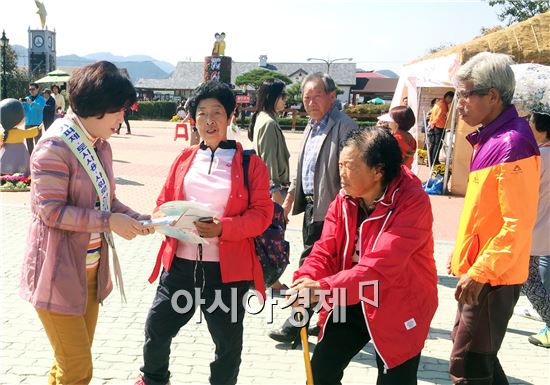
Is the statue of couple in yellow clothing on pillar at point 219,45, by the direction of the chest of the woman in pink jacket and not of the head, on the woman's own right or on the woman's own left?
on the woman's own left

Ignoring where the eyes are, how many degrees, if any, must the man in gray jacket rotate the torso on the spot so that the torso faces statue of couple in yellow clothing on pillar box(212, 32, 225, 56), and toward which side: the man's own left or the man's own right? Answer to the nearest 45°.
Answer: approximately 135° to the man's own right

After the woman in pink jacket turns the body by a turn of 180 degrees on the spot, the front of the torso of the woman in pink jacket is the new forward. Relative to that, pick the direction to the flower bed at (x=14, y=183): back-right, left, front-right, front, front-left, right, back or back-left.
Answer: front-right

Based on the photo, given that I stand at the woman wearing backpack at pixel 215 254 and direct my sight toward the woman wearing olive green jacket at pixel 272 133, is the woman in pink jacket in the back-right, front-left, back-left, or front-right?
back-left

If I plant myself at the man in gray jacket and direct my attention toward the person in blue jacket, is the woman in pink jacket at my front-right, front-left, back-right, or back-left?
back-left

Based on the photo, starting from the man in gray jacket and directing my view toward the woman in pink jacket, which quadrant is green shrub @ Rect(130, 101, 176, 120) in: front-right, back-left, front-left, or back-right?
back-right

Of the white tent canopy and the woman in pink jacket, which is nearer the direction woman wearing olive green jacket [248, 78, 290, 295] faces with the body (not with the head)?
the white tent canopy

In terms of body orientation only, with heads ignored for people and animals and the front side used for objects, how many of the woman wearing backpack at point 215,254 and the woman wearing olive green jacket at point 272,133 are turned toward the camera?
1

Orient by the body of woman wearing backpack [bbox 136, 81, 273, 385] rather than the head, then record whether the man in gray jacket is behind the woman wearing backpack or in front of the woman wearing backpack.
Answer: behind

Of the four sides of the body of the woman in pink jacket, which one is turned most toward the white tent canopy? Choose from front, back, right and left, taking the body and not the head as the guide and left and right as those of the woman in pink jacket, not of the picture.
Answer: left

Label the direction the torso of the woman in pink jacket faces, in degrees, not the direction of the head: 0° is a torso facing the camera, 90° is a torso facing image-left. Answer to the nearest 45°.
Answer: approximately 315°
